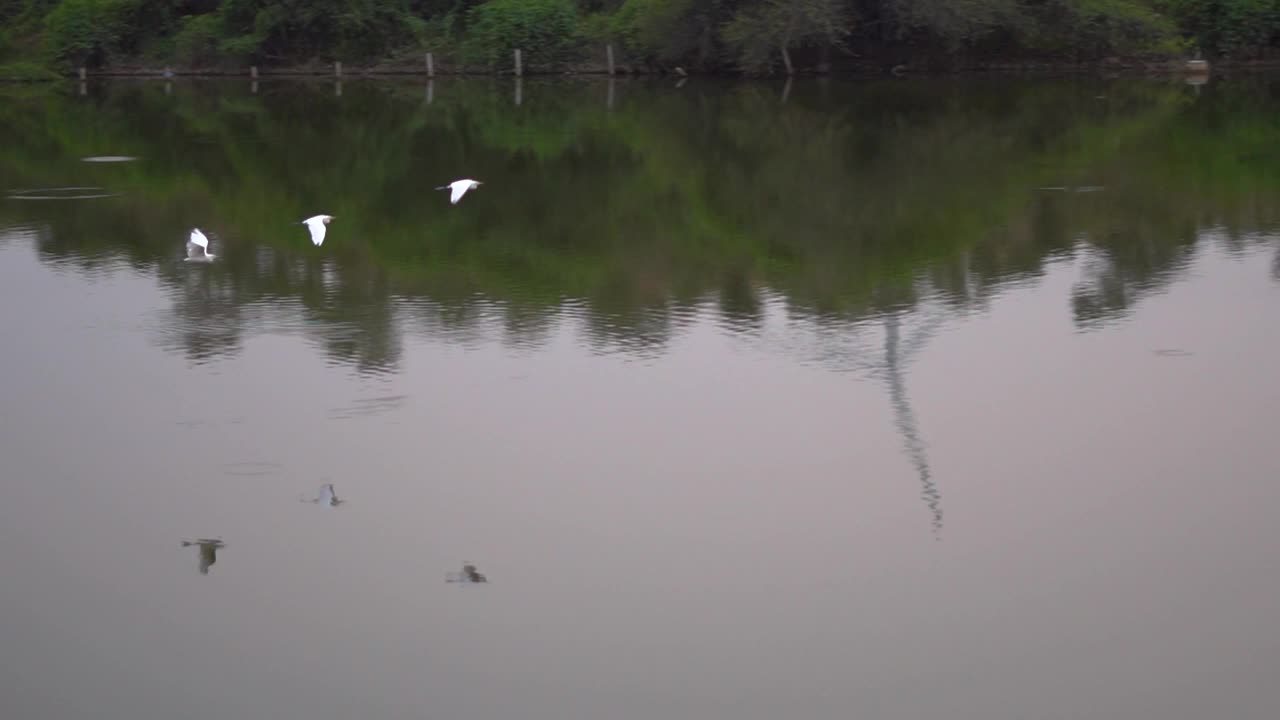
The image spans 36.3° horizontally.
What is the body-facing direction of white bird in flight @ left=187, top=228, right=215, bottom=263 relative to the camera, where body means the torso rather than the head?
to the viewer's right

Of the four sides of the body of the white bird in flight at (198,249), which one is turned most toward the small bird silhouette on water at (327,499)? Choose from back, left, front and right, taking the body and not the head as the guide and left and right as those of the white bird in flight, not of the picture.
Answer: right

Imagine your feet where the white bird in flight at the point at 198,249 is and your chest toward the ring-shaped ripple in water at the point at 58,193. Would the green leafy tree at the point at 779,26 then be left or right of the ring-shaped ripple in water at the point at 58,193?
right

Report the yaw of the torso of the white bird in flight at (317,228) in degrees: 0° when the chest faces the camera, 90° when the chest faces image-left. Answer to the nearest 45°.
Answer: approximately 270°

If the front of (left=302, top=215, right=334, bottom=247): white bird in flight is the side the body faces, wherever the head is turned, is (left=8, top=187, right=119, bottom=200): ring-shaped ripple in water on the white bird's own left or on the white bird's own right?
on the white bird's own left

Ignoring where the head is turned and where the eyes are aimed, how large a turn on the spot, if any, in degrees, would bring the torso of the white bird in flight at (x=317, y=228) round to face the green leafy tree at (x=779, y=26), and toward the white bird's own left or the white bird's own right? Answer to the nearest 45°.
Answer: approximately 45° to the white bird's own left

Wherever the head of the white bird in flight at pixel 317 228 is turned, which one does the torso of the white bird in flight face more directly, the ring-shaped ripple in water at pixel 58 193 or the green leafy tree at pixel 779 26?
the green leafy tree

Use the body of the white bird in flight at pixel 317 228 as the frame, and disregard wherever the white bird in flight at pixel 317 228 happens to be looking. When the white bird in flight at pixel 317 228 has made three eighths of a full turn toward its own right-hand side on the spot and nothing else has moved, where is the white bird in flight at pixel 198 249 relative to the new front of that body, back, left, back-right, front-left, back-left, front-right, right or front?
right
